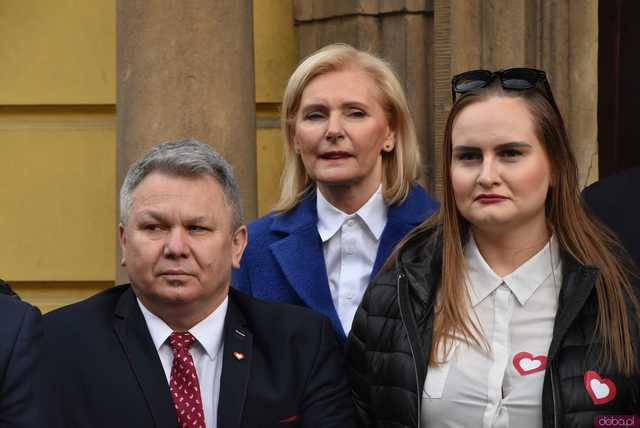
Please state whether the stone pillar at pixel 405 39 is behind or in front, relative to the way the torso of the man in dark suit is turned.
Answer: behind

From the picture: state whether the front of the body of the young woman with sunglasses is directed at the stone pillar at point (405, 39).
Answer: no

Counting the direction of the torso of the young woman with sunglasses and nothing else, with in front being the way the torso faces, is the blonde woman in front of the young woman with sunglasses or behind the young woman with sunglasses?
behind

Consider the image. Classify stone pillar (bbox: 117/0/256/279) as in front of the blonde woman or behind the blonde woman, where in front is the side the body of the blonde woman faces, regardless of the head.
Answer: behind

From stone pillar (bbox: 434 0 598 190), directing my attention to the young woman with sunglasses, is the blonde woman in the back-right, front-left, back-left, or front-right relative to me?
front-right

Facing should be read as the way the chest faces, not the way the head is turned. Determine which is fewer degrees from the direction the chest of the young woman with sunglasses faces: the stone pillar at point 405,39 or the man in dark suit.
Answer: the man in dark suit

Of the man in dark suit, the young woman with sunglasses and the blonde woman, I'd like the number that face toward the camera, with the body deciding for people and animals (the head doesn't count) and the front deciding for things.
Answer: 3

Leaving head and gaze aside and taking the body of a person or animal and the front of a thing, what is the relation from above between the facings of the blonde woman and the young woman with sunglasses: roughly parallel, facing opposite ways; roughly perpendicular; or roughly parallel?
roughly parallel

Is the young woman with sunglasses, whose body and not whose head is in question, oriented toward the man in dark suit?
no

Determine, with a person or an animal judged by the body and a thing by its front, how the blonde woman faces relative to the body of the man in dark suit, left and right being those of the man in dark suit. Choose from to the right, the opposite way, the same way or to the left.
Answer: the same way

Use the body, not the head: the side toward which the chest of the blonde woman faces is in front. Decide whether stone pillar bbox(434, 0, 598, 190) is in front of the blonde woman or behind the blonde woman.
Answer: behind

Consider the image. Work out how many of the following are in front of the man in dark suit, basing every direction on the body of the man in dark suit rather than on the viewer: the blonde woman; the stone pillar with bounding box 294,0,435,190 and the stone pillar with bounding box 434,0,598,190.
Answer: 0

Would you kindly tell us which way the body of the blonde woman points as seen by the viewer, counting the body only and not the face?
toward the camera

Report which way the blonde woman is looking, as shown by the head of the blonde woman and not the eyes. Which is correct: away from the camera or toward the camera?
toward the camera

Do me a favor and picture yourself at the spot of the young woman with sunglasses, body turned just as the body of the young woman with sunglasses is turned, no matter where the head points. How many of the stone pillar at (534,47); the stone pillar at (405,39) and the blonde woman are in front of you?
0

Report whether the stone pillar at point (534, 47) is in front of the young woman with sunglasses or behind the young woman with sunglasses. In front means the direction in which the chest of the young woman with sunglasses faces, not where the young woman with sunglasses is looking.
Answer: behind

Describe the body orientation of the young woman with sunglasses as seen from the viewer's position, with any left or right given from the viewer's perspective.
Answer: facing the viewer

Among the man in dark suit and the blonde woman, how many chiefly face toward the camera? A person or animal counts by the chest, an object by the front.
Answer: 2

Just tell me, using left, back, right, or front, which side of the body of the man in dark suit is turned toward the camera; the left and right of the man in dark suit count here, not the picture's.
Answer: front
